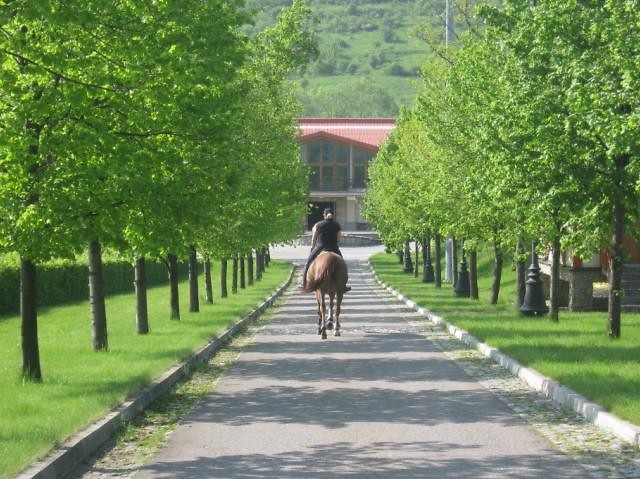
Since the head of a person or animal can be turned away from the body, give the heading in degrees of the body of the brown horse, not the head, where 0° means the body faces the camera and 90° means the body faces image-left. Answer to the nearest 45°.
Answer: approximately 180°

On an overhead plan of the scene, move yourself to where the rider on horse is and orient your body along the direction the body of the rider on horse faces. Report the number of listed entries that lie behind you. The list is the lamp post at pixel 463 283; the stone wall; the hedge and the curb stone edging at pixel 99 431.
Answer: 1

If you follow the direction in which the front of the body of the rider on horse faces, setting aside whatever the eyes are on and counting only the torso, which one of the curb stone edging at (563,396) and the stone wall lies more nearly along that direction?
the stone wall

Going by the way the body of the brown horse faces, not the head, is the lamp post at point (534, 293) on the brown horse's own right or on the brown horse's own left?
on the brown horse's own right

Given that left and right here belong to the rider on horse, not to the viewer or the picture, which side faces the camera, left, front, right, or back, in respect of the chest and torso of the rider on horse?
back

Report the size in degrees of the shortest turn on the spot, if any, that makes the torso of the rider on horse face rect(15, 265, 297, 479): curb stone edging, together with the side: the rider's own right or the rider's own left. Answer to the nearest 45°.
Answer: approximately 180°

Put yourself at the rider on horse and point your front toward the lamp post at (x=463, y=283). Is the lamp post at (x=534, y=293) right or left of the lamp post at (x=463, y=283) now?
right

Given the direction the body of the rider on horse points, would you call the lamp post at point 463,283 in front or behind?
in front

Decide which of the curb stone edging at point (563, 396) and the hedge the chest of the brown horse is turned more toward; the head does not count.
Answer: the hedge

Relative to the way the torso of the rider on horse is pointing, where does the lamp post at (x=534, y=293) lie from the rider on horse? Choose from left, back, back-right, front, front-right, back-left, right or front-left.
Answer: front-right

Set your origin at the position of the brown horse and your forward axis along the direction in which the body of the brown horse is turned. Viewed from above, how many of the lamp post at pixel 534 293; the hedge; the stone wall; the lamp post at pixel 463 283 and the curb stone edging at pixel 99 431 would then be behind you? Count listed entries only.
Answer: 1

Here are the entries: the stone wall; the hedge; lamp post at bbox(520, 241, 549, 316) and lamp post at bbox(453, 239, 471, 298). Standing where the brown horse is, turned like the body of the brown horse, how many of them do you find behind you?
0
